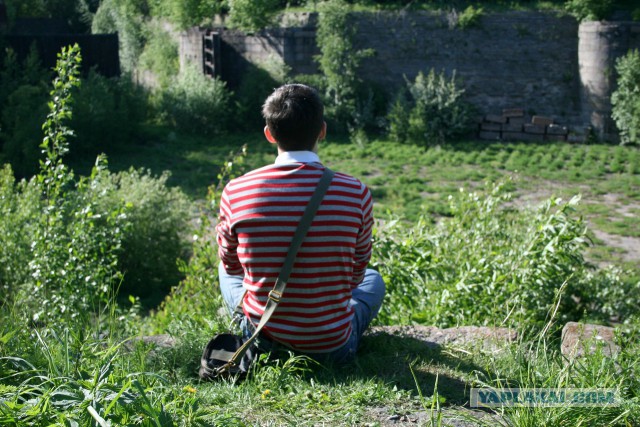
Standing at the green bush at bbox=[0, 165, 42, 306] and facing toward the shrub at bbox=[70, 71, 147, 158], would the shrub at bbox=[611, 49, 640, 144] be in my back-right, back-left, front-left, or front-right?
front-right

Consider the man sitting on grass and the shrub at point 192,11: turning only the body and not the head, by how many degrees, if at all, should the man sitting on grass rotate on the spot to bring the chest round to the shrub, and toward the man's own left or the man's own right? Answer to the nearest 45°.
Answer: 0° — they already face it

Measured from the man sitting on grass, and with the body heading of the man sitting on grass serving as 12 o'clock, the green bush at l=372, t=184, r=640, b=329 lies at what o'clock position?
The green bush is roughly at 1 o'clock from the man sitting on grass.

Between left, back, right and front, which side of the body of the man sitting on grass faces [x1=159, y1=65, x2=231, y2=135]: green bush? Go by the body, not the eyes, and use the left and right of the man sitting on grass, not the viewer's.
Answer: front

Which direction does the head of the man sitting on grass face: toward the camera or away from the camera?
away from the camera

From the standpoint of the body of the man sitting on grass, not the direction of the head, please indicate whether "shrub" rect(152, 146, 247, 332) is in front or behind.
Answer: in front

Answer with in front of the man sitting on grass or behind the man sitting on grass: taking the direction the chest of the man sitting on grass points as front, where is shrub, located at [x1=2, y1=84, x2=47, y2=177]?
in front

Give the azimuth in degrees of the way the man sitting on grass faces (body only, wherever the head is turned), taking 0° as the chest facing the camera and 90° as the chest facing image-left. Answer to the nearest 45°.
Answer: approximately 180°

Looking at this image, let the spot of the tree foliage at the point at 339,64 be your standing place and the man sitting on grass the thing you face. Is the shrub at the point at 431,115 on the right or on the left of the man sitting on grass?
left

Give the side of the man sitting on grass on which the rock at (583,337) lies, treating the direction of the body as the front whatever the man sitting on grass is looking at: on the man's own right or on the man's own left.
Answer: on the man's own right

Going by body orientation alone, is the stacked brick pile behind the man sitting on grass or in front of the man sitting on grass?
in front

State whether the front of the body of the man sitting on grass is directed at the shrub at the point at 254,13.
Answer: yes
